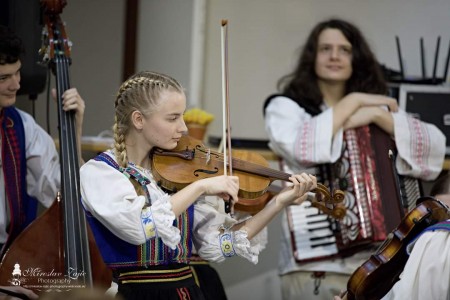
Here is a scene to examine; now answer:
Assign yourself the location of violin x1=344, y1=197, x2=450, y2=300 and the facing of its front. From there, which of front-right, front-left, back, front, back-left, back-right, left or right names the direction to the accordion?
front-right

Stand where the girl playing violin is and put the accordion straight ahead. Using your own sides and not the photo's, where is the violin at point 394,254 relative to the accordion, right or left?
right

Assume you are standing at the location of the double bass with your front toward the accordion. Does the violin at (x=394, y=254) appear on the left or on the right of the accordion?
right
